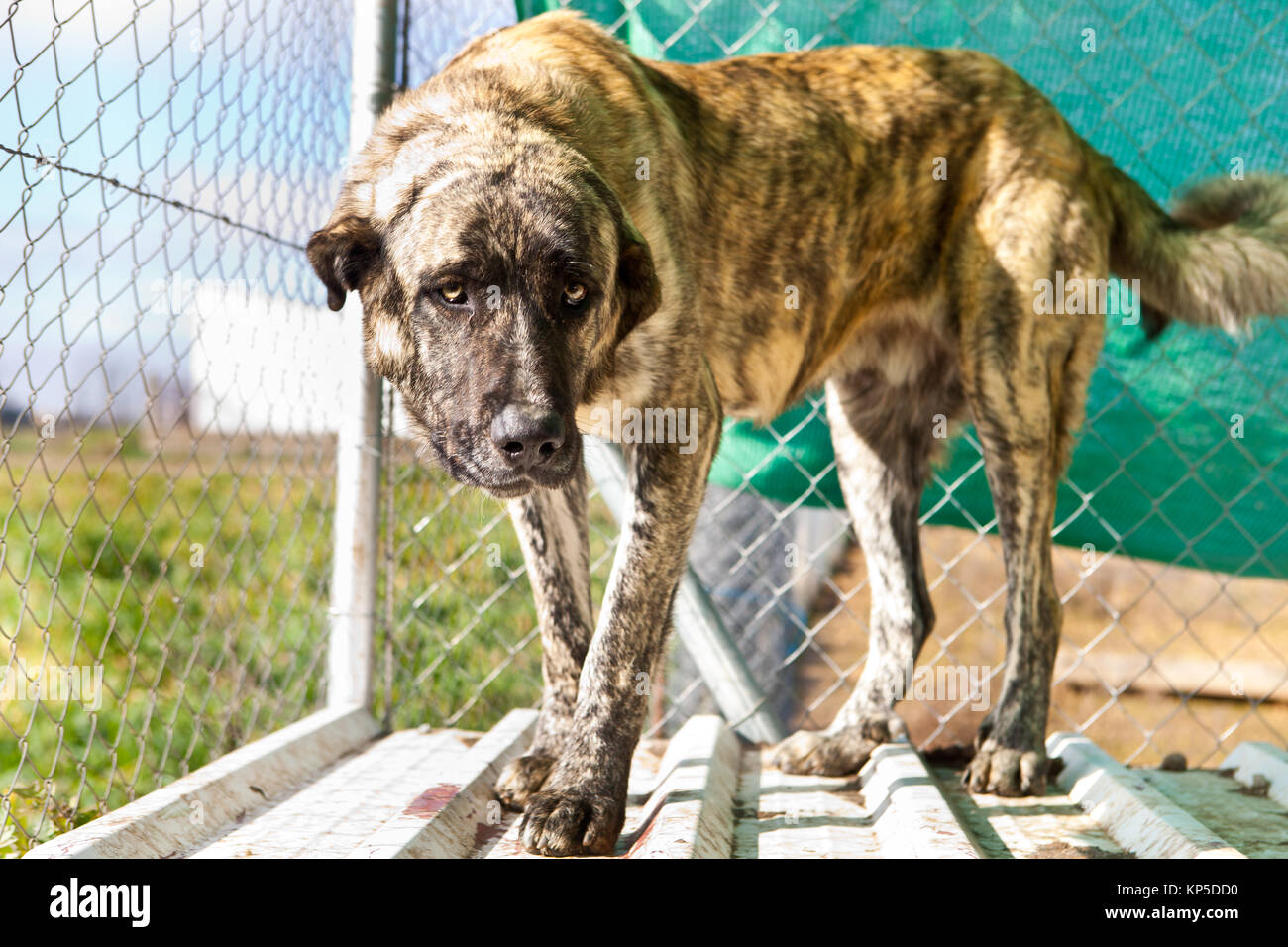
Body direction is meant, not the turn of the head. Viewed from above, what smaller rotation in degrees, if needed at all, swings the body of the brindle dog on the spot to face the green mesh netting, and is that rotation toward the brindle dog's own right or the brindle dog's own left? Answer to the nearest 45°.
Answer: approximately 180°

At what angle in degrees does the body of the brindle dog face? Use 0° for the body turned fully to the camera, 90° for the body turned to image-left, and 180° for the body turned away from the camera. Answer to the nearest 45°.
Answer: approximately 45°

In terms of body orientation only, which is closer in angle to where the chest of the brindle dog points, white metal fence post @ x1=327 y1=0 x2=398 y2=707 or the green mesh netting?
the white metal fence post
